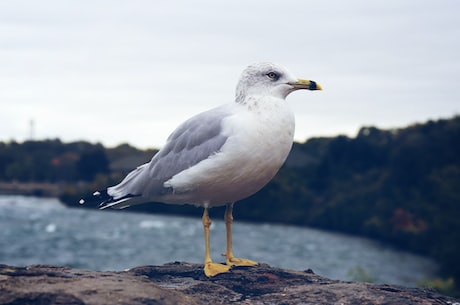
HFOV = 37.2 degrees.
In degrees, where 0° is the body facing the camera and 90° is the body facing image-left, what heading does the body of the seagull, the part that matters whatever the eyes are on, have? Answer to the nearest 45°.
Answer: approximately 270°
